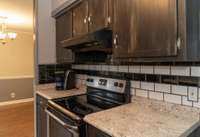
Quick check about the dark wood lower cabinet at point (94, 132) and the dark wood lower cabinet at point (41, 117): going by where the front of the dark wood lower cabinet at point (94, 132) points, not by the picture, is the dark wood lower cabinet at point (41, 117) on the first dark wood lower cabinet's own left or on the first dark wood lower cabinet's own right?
on the first dark wood lower cabinet's own right

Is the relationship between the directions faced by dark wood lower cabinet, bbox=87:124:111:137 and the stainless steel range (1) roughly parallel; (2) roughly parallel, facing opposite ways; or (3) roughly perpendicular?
roughly parallel

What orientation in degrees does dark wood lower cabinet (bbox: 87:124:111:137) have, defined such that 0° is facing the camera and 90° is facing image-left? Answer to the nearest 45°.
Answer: approximately 45°

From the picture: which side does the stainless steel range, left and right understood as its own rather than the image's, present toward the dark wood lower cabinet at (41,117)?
right

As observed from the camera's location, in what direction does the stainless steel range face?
facing the viewer and to the left of the viewer

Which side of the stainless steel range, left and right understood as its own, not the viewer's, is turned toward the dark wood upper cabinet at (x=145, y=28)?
left

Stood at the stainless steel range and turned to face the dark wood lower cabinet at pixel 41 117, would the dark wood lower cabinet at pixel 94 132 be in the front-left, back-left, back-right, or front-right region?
back-left

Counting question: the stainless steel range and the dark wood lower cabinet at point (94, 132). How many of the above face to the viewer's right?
0
